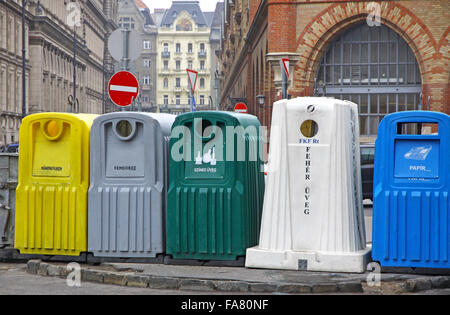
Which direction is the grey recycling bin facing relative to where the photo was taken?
toward the camera

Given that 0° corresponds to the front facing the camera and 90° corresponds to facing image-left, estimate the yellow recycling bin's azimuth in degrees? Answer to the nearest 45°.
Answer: approximately 0°

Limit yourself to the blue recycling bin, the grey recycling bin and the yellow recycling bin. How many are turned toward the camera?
3

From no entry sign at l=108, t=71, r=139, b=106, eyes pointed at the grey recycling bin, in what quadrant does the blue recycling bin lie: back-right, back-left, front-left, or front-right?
front-left

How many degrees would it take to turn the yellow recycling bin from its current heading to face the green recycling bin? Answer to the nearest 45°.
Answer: approximately 45° to its left

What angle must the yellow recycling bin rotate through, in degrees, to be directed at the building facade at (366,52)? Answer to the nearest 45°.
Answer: approximately 135° to its left

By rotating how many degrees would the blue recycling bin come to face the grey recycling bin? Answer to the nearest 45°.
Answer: approximately 90° to its right

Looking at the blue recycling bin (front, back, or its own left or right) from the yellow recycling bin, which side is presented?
right

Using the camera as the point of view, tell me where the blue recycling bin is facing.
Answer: facing the viewer

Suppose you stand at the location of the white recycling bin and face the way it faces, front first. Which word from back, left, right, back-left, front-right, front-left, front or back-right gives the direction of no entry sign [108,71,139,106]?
back-right

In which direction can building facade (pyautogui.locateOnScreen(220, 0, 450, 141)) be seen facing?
toward the camera

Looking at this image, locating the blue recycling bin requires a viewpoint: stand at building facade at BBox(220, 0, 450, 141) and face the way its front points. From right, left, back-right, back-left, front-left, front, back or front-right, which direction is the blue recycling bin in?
front
